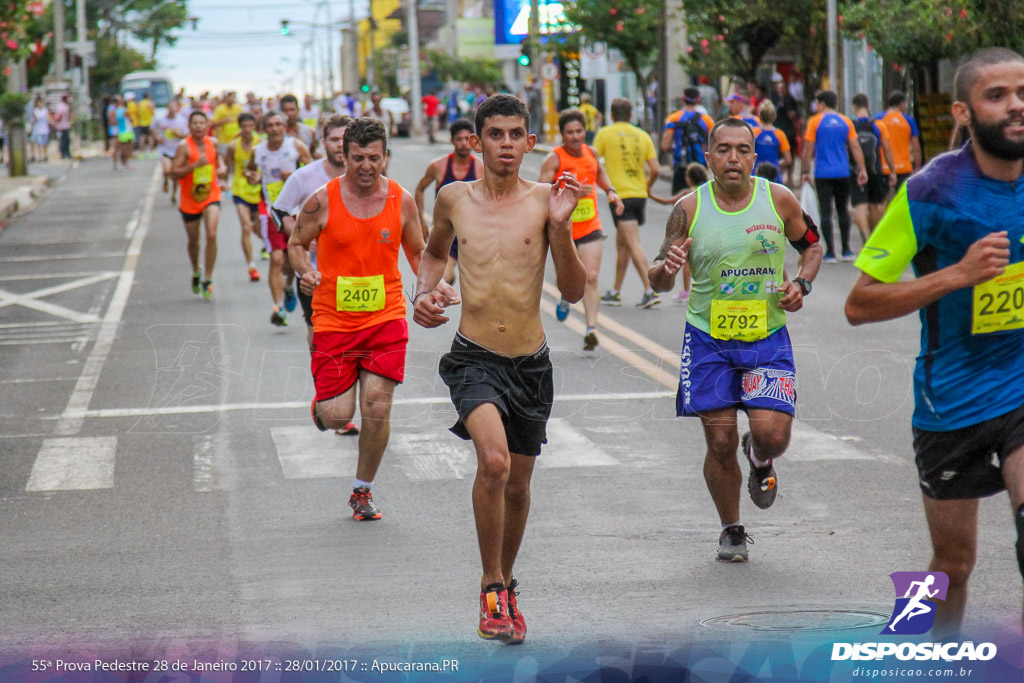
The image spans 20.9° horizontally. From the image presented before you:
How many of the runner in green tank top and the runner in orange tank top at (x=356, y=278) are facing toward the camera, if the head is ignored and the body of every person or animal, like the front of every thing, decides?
2

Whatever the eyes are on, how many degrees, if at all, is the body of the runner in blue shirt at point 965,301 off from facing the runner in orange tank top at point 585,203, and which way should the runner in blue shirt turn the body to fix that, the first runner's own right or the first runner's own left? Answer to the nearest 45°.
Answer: approximately 135° to the first runner's own left

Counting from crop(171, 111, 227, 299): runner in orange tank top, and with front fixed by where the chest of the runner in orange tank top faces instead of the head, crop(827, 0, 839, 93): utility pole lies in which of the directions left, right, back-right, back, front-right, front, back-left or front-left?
back-left

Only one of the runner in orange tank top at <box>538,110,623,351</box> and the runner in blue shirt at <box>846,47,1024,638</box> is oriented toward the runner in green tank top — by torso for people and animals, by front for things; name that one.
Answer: the runner in orange tank top

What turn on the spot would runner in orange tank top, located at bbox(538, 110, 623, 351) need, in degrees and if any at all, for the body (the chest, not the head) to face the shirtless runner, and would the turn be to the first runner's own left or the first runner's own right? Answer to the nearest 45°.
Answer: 0° — they already face them

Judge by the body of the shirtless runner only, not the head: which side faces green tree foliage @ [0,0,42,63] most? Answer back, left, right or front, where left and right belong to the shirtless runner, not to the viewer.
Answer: back

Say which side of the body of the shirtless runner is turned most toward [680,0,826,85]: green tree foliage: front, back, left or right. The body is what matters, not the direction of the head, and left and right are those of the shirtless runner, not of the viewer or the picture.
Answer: back

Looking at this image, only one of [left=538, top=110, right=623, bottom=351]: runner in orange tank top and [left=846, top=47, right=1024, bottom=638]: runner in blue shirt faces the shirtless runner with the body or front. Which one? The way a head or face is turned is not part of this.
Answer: the runner in orange tank top

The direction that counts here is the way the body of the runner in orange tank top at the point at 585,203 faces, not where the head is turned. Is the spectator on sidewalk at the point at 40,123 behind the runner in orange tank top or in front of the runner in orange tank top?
behind

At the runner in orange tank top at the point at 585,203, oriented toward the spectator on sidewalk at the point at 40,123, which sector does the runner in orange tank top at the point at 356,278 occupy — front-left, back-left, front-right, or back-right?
back-left
